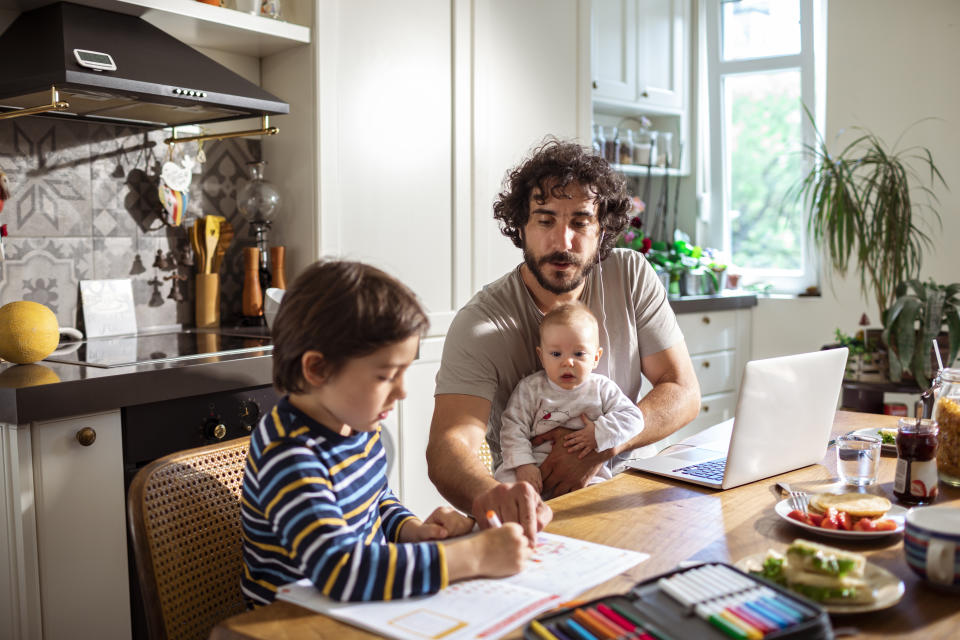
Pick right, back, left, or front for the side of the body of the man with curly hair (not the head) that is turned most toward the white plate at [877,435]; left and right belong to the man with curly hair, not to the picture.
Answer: left

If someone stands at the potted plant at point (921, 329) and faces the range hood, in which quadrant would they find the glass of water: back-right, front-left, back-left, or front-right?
front-left

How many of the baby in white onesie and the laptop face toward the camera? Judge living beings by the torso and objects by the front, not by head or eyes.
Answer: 1

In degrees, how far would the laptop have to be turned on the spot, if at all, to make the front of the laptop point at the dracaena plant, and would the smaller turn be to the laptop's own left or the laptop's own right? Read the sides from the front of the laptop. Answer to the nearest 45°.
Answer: approximately 45° to the laptop's own right

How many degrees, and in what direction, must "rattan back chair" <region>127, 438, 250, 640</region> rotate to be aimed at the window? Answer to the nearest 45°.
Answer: approximately 90° to its left

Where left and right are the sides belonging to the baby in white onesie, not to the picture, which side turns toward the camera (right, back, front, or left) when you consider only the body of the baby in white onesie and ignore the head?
front

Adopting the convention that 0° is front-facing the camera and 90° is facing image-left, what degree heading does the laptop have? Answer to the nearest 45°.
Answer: approximately 135°

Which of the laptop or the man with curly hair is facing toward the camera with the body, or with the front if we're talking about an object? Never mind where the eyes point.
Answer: the man with curly hair

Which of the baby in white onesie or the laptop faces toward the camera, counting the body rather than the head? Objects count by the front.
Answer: the baby in white onesie

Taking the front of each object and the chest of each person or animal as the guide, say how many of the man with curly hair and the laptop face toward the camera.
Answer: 1

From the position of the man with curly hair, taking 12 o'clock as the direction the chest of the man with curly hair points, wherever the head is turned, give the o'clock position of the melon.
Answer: The melon is roughly at 3 o'clock from the man with curly hair.

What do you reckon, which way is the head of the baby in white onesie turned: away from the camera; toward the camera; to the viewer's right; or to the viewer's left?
toward the camera

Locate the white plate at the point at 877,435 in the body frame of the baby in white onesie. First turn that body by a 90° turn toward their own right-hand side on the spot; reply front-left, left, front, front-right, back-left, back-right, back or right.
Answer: back

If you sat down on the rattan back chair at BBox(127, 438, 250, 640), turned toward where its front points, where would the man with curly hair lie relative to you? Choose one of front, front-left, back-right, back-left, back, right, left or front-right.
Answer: left

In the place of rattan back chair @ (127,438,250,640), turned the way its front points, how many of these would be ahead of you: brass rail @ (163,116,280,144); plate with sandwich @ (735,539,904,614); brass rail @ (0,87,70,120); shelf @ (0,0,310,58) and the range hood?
1

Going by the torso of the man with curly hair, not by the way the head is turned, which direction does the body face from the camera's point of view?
toward the camera
